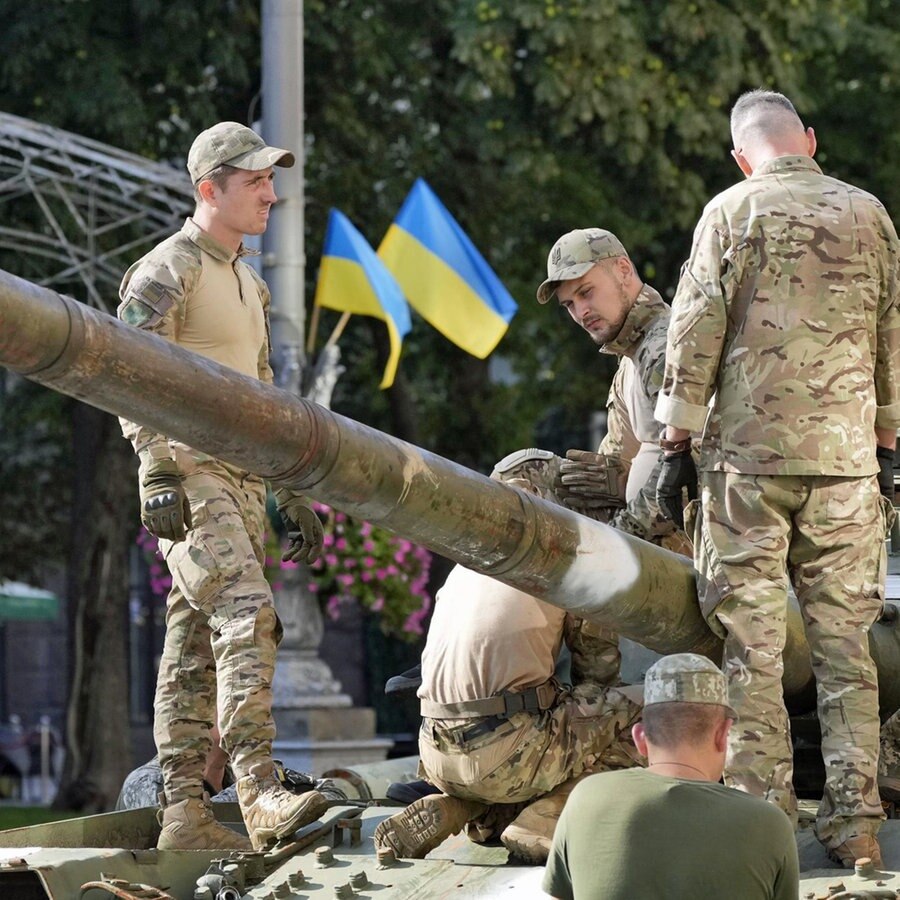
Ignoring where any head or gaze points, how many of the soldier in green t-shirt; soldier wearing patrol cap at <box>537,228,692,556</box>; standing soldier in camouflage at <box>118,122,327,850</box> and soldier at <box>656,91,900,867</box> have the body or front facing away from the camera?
2

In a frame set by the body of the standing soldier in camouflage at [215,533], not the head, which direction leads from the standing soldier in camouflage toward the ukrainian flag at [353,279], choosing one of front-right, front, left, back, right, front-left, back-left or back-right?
back-left

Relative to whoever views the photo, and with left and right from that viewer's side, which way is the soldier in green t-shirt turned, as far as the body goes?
facing away from the viewer

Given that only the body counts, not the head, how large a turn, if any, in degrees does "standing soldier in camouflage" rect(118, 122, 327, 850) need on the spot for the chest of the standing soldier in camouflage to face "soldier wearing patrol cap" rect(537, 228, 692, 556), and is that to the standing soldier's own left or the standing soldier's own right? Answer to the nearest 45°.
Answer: approximately 45° to the standing soldier's own left

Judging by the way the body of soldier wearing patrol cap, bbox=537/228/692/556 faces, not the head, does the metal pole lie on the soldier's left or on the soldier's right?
on the soldier's right

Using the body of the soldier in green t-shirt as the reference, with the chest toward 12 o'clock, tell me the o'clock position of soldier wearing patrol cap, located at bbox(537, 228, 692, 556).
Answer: The soldier wearing patrol cap is roughly at 12 o'clock from the soldier in green t-shirt.

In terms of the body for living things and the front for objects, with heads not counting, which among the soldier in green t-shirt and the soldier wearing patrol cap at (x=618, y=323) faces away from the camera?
the soldier in green t-shirt

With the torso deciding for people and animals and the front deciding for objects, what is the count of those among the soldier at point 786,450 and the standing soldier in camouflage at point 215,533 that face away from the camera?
1

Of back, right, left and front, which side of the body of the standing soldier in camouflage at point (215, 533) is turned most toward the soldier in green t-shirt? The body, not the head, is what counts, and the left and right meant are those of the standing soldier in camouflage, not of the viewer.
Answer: front

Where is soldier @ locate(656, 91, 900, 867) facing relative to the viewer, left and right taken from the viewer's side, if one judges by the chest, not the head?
facing away from the viewer

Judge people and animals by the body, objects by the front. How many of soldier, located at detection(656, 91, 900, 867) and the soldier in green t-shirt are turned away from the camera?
2

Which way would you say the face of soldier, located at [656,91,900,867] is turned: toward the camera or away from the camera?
away from the camera

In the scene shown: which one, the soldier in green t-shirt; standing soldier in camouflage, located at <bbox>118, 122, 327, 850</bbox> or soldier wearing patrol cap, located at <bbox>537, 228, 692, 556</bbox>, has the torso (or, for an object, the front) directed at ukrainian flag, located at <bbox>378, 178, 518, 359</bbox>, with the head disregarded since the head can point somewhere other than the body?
the soldier in green t-shirt

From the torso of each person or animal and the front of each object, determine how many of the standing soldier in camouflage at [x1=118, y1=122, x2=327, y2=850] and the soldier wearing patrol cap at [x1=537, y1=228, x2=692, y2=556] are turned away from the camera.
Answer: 0

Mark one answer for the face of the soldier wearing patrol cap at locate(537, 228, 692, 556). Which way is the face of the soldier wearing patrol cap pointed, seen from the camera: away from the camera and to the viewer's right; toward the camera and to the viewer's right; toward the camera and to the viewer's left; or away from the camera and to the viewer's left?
toward the camera and to the viewer's left

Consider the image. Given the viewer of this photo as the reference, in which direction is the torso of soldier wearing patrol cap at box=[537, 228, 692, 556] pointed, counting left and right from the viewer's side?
facing the viewer and to the left of the viewer

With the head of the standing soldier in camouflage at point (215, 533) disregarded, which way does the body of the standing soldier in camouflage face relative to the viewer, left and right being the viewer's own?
facing the viewer and to the right of the viewer
